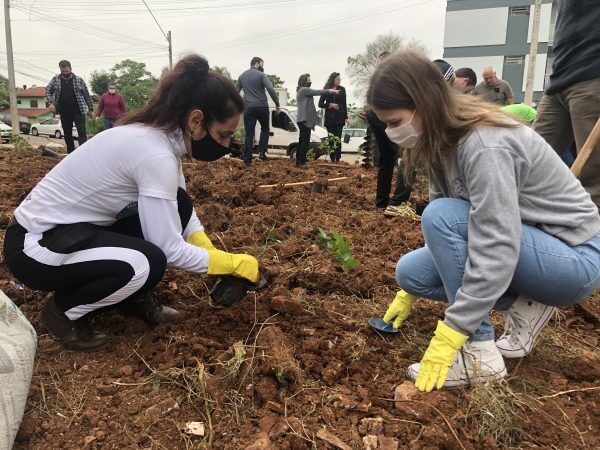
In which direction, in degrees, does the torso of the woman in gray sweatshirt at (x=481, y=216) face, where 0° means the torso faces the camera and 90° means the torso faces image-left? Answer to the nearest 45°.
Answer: approximately 90°

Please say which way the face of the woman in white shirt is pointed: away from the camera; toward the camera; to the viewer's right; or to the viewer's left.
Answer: to the viewer's right

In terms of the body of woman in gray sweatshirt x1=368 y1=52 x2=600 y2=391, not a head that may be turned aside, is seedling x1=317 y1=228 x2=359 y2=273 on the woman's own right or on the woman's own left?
on the woman's own right

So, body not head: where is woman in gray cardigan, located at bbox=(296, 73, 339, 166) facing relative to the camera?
to the viewer's right

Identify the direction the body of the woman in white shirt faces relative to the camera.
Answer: to the viewer's right

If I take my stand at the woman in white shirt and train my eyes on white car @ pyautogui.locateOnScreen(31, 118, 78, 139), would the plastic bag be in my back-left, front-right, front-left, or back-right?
back-left

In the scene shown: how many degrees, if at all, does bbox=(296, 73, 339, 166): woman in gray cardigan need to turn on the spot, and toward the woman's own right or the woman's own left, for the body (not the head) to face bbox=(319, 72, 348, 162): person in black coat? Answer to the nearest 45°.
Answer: approximately 45° to the woman's own left

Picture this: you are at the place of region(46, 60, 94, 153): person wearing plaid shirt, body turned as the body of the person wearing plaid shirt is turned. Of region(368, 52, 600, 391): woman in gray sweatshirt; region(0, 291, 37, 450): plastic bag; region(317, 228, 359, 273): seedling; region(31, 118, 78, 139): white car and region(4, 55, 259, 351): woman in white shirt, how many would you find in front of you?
4

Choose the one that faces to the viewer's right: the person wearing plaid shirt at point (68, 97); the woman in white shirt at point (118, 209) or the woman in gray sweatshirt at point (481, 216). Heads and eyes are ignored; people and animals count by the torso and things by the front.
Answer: the woman in white shirt

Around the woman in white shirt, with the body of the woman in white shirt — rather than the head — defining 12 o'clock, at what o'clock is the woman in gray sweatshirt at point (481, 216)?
The woman in gray sweatshirt is roughly at 1 o'clock from the woman in white shirt.
